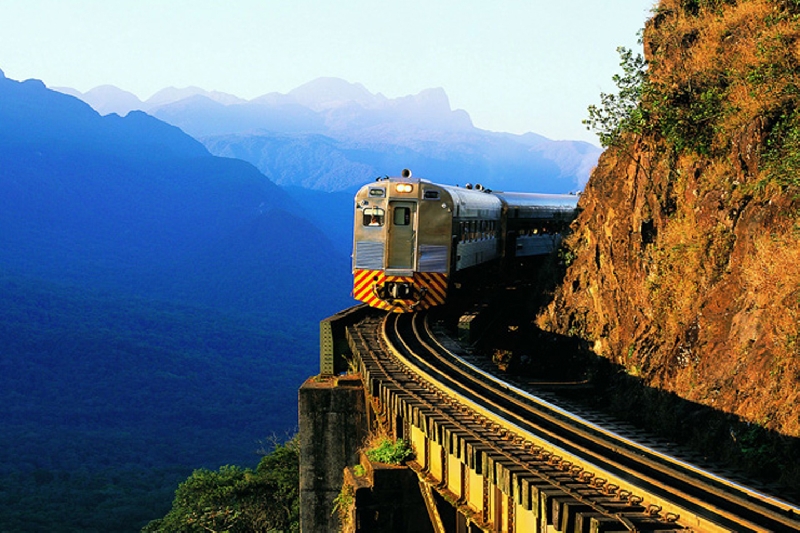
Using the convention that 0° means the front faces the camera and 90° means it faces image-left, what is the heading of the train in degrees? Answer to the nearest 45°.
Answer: approximately 0°

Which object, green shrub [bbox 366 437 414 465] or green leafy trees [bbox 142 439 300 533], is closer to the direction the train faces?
the green shrub

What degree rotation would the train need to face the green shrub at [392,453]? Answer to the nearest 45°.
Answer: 0° — it already faces it

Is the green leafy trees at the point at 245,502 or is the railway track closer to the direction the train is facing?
the railway track

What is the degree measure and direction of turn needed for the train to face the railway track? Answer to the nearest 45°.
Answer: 0° — it already faces it
